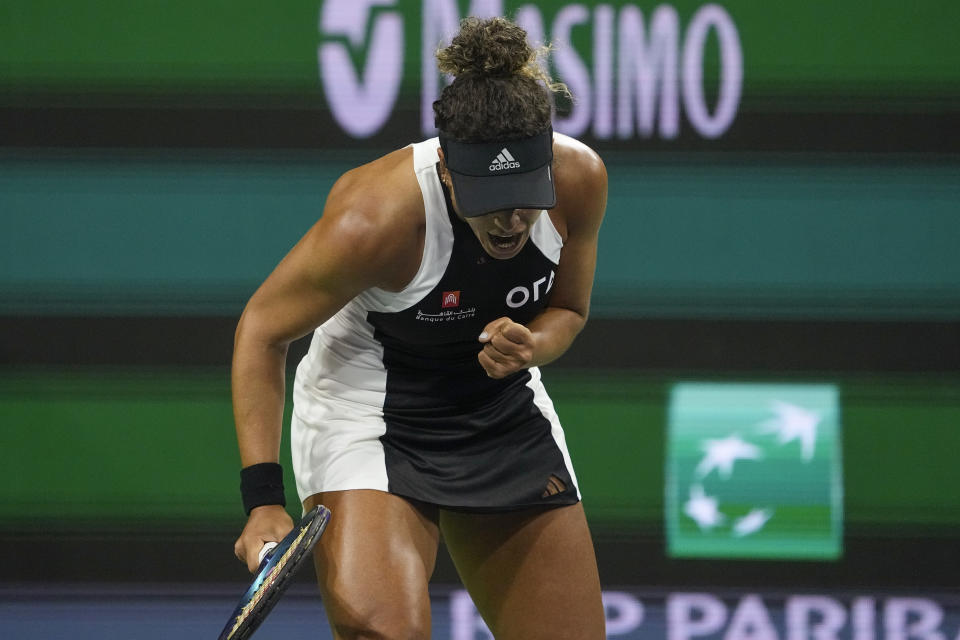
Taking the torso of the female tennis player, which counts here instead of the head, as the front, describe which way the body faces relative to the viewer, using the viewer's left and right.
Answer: facing the viewer and to the right of the viewer
